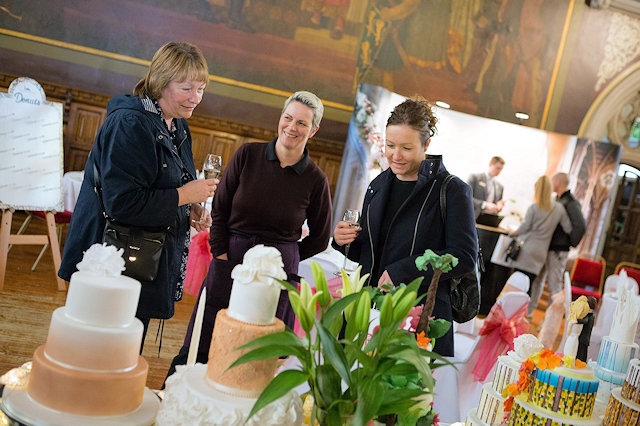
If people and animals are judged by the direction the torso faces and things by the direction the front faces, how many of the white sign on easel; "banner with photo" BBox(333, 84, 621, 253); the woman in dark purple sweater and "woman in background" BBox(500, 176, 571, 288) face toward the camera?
3

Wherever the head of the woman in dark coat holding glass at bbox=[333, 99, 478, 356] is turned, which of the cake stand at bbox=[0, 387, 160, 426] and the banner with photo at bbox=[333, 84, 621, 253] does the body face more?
the cake stand

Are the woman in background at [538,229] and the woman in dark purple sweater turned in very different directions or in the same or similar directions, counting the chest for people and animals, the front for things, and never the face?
very different directions

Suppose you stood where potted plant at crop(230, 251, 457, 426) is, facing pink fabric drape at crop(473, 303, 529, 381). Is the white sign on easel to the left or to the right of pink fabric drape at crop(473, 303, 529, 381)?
left

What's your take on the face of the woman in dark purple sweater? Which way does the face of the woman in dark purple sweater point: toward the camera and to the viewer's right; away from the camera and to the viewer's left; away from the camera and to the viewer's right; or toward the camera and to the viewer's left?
toward the camera and to the viewer's left

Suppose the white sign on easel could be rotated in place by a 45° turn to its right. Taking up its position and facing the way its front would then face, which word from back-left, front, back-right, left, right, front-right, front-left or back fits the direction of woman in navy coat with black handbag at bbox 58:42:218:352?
front-left

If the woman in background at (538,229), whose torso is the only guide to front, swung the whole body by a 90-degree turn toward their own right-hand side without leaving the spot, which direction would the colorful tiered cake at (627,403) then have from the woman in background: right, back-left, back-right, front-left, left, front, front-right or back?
right

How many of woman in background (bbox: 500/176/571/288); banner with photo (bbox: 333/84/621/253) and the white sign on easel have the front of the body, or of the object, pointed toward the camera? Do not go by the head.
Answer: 2

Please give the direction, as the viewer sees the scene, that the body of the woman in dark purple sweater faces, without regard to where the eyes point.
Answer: toward the camera

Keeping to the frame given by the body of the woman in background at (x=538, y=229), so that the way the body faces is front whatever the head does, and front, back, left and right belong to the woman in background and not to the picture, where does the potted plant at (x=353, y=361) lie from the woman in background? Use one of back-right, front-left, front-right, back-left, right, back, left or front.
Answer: back

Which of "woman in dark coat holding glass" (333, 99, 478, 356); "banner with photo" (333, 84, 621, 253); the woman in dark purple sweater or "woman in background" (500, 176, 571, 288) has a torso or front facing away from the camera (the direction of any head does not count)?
"woman in background" (500, 176, 571, 288)

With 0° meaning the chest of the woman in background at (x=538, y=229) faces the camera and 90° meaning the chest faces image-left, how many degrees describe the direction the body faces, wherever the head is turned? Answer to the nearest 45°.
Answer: approximately 180°

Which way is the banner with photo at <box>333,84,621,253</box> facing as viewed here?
toward the camera

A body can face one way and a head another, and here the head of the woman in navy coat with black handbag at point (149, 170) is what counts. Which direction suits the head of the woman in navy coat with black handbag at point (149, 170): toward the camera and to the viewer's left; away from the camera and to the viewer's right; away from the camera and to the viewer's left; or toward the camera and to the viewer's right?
toward the camera and to the viewer's right

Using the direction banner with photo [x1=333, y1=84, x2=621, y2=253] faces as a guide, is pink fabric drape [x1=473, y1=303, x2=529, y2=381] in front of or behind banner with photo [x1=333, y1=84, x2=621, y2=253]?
in front

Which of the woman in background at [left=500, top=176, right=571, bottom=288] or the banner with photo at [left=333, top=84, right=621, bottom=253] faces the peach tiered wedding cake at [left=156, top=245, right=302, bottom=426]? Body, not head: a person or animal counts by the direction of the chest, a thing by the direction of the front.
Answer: the banner with photo

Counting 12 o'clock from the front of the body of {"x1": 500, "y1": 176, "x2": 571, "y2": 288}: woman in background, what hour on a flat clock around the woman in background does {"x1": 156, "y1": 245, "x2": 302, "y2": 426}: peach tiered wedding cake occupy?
The peach tiered wedding cake is roughly at 6 o'clock from the woman in background.

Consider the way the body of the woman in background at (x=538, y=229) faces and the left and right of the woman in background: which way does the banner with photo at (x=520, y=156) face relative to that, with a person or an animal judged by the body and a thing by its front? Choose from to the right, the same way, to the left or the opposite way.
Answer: the opposite way
